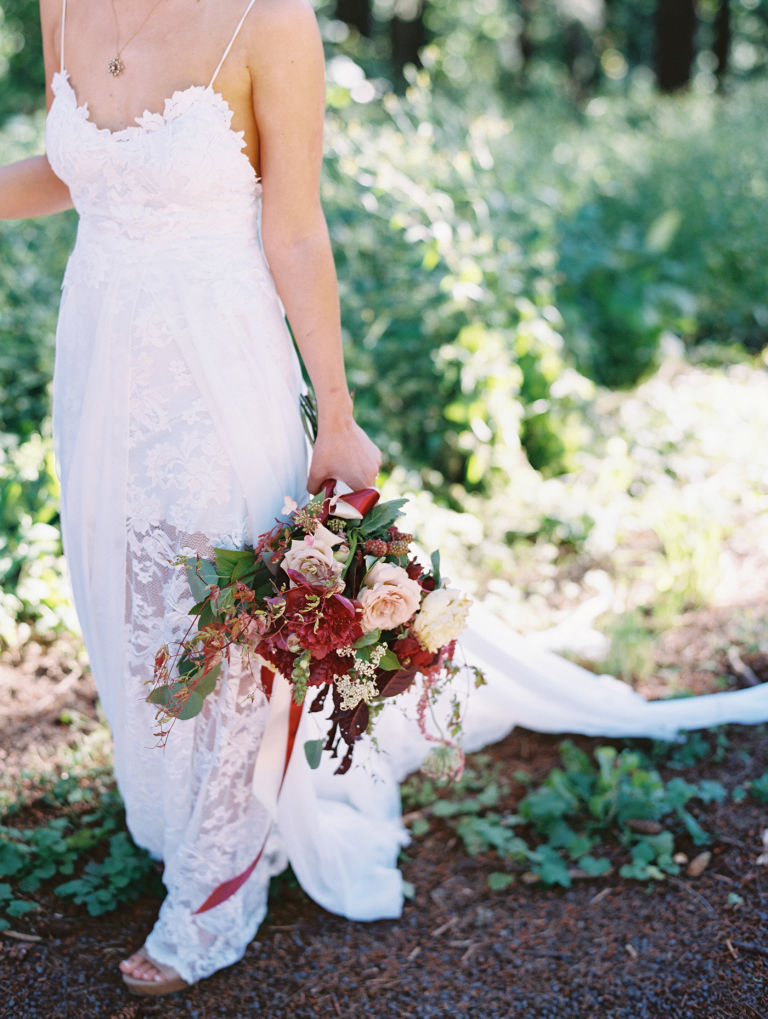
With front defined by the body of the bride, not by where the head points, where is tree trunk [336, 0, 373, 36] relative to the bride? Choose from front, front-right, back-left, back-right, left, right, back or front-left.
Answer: back-right

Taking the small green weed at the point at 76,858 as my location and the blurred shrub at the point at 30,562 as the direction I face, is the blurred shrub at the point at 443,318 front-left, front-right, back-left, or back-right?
front-right

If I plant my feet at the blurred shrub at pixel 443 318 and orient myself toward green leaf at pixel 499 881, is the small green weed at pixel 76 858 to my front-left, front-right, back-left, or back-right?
front-right

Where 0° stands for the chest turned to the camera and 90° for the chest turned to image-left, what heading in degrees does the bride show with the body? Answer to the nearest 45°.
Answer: approximately 45°

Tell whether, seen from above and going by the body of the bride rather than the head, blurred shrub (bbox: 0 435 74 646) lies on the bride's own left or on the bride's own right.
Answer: on the bride's own right
